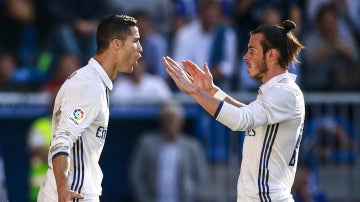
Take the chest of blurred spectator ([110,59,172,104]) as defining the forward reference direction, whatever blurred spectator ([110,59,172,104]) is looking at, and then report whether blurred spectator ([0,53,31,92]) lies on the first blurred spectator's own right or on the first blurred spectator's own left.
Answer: on the first blurred spectator's own right

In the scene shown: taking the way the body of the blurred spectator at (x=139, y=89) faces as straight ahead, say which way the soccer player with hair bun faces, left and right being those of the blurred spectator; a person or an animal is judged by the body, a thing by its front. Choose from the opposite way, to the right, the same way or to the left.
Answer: to the right

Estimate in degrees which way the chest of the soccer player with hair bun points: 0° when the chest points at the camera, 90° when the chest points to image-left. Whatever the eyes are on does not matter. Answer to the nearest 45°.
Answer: approximately 90°

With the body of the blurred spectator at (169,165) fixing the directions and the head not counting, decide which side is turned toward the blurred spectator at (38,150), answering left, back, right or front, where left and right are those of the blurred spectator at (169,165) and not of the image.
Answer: right

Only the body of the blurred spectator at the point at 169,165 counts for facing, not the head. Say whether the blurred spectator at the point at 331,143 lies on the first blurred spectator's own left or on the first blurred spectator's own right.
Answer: on the first blurred spectator's own left

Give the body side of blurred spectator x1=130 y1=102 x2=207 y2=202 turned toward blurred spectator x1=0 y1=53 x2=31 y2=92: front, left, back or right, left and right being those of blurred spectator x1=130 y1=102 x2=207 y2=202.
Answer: right

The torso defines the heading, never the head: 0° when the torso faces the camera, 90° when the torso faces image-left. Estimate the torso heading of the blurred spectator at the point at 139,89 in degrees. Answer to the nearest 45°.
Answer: approximately 0°

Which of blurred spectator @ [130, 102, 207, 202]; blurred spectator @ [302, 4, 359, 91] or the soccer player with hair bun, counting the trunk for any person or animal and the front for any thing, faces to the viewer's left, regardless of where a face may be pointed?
the soccer player with hair bun
